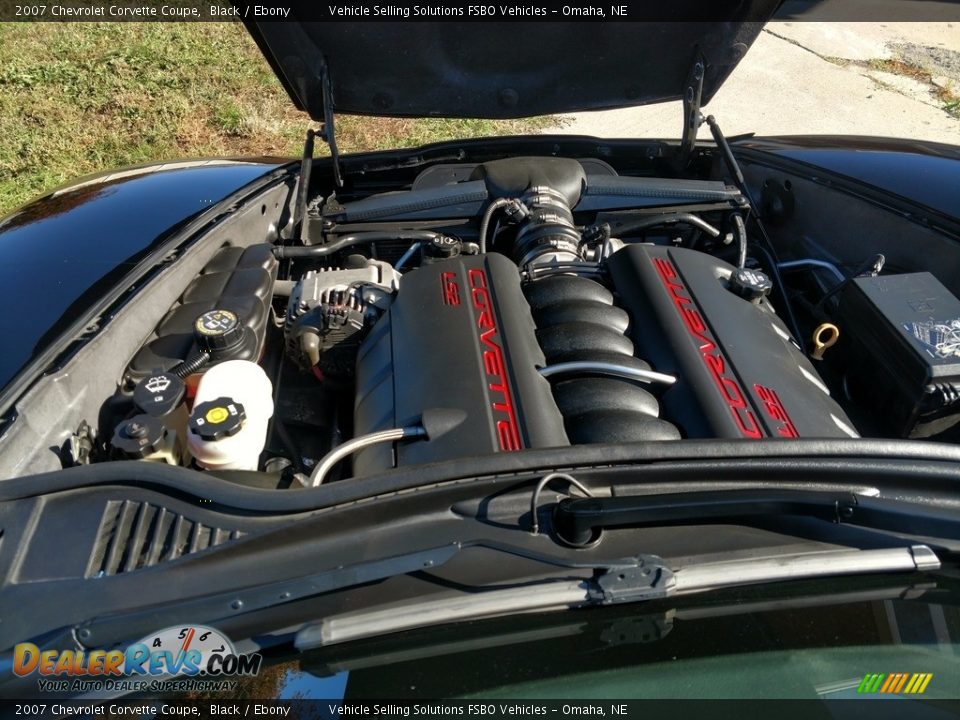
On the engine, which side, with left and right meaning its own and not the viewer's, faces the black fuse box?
right

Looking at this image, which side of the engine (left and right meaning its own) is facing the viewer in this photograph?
back
